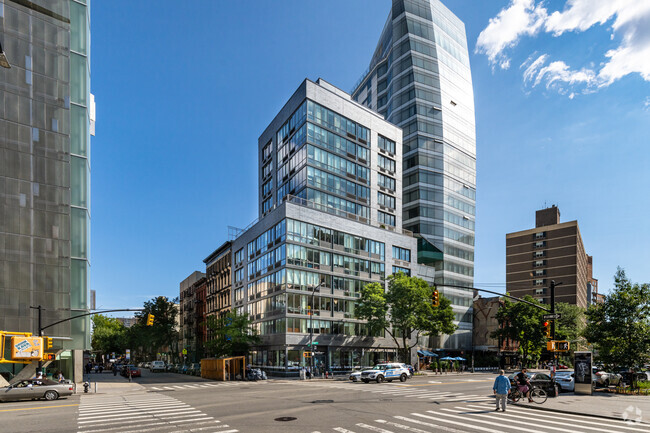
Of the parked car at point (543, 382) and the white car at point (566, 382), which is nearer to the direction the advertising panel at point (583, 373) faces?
the parked car

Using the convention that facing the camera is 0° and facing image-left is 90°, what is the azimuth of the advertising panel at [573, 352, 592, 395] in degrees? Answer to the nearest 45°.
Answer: approximately 0°

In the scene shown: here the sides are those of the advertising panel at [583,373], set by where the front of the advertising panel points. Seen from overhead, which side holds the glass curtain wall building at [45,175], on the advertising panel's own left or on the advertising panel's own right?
on the advertising panel's own right

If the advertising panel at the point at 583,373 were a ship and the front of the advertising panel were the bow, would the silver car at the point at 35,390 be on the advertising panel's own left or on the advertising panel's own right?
on the advertising panel's own right

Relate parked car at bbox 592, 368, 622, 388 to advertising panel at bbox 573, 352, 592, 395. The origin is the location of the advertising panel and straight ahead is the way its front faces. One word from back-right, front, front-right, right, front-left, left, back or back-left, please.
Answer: back

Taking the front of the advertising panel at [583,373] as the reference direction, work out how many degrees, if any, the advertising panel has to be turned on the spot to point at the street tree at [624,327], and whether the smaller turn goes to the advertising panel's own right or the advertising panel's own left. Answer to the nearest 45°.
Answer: approximately 135° to the advertising panel's own left
